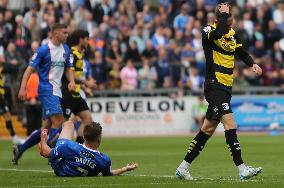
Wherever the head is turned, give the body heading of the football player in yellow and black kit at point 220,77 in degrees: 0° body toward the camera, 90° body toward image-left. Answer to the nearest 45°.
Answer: approximately 315°
